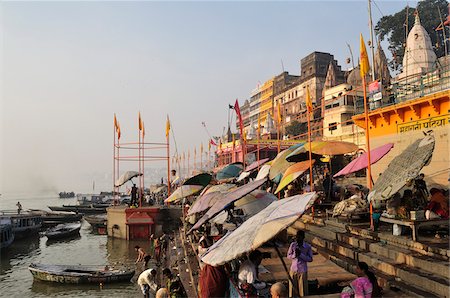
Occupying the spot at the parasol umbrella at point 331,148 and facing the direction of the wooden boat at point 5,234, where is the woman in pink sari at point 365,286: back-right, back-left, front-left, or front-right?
back-left

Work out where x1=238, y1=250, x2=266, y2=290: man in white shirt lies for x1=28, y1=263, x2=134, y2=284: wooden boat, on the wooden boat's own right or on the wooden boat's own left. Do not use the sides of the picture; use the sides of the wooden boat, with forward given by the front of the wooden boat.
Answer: on the wooden boat's own left

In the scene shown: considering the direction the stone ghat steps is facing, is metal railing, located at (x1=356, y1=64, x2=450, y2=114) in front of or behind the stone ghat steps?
behind

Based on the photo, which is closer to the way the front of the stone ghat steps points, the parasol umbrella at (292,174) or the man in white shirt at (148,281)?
the man in white shirt

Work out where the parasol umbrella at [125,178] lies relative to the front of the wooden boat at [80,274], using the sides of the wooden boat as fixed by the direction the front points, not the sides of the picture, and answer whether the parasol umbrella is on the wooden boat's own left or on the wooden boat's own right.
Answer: on the wooden boat's own right

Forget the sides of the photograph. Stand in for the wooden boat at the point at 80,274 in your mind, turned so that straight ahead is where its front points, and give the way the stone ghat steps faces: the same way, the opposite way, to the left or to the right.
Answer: the same way

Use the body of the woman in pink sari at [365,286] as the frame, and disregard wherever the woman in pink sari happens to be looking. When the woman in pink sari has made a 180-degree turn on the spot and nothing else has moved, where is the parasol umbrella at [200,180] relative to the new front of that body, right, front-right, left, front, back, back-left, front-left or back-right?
back-left

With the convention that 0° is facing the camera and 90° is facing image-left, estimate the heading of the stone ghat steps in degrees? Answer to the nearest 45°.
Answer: approximately 45°

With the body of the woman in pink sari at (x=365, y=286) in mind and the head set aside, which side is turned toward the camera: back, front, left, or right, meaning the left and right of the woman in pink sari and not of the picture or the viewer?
left

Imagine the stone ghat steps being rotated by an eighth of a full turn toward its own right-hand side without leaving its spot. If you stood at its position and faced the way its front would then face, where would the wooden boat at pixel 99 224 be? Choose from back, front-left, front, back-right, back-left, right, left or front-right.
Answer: front-right

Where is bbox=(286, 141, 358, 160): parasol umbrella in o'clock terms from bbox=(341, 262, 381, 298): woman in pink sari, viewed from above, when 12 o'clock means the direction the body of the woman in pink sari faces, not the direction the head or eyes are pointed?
The parasol umbrella is roughly at 3 o'clock from the woman in pink sari.

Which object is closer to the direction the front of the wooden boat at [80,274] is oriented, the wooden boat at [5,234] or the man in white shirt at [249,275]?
the wooden boat

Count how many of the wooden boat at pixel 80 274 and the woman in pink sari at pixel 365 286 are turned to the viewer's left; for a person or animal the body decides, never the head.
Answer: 2
